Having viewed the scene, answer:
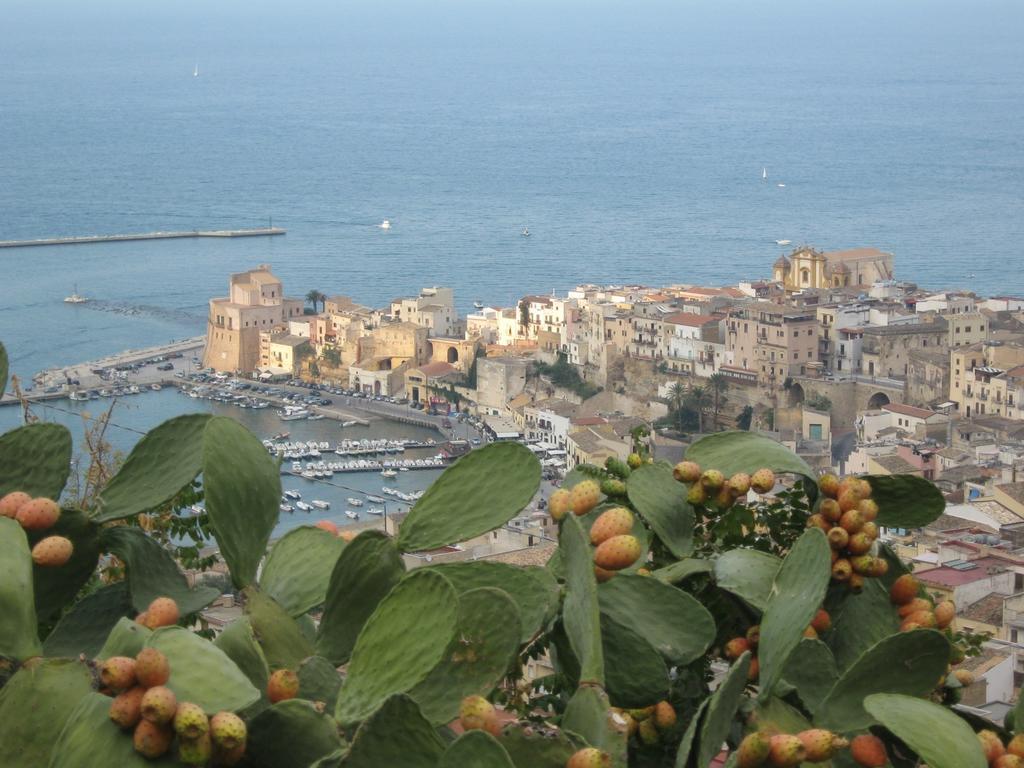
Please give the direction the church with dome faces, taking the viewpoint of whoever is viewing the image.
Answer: facing the viewer and to the left of the viewer

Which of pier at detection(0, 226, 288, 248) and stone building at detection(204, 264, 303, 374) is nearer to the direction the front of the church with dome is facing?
the stone building

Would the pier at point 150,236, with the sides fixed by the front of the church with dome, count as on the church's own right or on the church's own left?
on the church's own right

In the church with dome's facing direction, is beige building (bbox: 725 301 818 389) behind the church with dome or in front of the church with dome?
in front

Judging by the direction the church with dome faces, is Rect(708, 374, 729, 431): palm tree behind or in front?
in front
